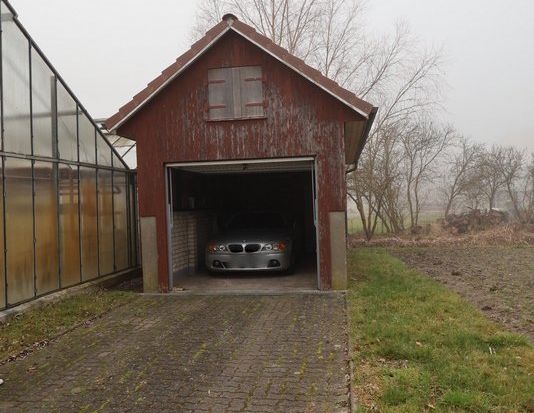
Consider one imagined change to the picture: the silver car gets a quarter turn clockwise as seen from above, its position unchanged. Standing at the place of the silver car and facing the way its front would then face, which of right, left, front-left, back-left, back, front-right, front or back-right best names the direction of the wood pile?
back-right

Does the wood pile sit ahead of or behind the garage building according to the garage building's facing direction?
behind

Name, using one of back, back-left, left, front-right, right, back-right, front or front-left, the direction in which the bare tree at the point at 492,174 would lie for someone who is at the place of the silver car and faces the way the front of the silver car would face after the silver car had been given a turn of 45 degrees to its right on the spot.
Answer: back

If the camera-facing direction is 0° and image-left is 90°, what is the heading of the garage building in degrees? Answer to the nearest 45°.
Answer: approximately 0°

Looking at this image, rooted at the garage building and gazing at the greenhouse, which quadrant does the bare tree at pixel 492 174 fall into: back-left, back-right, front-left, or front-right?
back-right

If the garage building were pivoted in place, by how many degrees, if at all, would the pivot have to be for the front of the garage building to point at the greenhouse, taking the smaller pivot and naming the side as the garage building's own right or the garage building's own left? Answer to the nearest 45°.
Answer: approximately 90° to the garage building's own right

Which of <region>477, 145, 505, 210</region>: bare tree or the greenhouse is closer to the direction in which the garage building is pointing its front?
the greenhouse

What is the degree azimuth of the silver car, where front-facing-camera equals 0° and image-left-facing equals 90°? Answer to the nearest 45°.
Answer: approximately 0°

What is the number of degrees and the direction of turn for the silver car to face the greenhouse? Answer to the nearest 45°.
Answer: approximately 45° to its right

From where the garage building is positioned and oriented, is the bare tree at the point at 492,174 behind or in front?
behind

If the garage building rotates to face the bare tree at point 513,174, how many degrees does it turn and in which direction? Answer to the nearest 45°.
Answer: approximately 135° to its left

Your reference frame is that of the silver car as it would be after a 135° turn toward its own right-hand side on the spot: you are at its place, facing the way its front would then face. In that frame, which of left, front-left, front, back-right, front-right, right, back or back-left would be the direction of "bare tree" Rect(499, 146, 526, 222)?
right
